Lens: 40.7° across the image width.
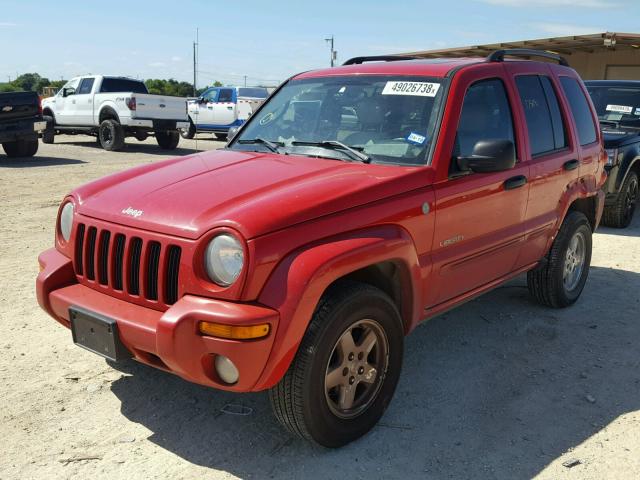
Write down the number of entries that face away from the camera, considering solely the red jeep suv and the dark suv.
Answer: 0

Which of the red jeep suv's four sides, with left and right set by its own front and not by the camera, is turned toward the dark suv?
back

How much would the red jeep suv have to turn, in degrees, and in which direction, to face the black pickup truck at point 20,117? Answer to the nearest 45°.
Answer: approximately 90° to its right

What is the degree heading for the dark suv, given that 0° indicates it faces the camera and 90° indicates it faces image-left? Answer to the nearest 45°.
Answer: approximately 45°

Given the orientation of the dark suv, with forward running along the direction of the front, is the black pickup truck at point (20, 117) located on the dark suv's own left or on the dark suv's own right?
on the dark suv's own right

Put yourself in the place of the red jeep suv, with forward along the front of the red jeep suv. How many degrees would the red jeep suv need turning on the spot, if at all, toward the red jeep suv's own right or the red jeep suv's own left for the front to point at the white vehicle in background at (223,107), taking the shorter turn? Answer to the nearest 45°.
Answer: approximately 135° to the red jeep suv's own right

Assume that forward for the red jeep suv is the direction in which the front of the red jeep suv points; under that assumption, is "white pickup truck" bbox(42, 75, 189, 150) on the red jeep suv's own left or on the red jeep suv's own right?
on the red jeep suv's own right

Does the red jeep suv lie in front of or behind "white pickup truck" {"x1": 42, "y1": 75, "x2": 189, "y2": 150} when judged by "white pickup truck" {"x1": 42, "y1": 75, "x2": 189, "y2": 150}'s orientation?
behind

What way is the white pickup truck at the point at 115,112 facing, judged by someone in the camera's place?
facing away from the viewer and to the left of the viewer
